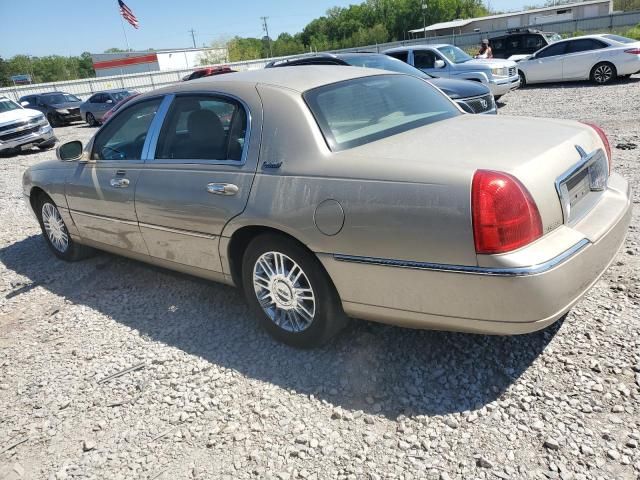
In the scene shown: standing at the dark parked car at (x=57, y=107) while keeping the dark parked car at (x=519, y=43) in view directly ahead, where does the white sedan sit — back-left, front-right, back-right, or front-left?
front-right

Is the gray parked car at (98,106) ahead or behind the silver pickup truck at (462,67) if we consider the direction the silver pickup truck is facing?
behind

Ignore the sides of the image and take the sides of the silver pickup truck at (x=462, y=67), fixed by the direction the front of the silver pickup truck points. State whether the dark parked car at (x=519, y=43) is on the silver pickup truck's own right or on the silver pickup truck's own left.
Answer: on the silver pickup truck's own left

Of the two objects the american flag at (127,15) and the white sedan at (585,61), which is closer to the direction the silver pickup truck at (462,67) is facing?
the white sedan

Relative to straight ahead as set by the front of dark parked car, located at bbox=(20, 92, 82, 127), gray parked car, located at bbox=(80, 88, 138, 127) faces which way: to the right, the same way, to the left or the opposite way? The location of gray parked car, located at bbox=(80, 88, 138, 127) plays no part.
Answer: the same way

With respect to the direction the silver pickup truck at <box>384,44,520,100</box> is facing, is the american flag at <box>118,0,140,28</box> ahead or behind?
behind

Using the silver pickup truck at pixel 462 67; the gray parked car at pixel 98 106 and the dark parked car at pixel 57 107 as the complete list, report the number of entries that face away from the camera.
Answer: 0

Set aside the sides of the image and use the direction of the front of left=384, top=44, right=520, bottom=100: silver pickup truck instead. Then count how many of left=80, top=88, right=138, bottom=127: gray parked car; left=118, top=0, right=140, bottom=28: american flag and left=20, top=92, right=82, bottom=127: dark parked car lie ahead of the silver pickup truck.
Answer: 0
